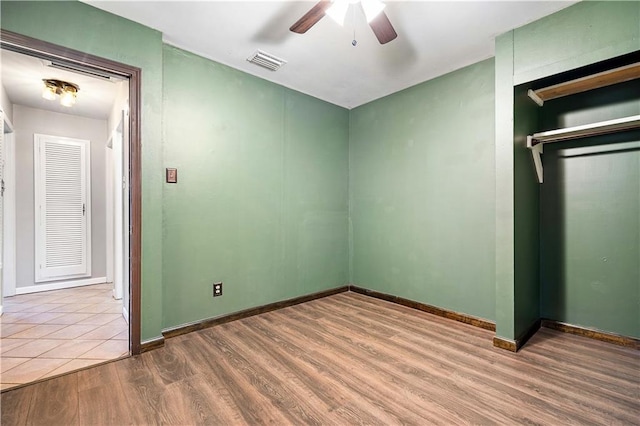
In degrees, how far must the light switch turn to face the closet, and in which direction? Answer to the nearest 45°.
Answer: approximately 45° to its left

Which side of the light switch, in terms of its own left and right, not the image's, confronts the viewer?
front

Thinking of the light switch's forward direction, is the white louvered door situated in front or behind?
behind

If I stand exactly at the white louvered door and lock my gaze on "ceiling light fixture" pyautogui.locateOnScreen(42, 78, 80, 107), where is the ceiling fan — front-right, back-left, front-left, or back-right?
front-left

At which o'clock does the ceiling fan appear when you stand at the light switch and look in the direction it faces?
The ceiling fan is roughly at 11 o'clock from the light switch.
